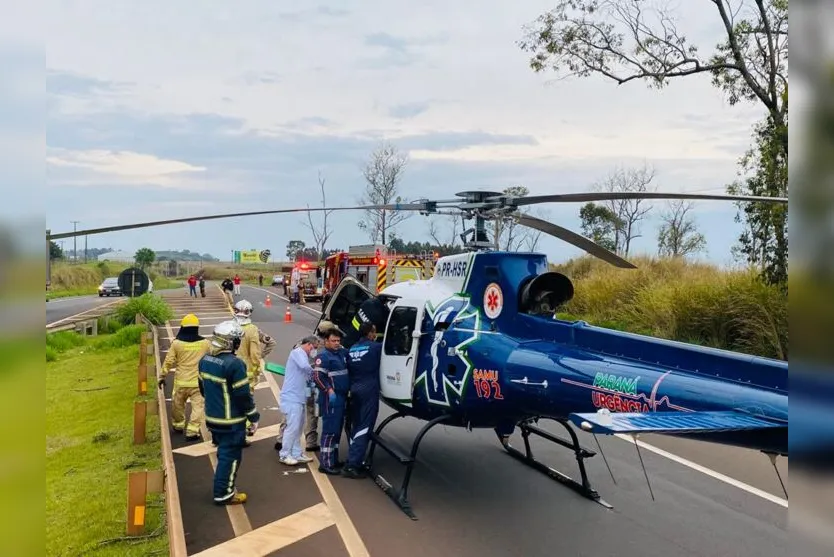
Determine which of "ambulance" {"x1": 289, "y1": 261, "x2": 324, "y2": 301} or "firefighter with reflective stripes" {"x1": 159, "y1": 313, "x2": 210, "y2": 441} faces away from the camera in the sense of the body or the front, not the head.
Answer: the firefighter with reflective stripes

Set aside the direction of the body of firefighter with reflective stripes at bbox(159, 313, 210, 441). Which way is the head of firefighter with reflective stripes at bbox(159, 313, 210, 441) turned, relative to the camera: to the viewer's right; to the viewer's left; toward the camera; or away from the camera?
away from the camera

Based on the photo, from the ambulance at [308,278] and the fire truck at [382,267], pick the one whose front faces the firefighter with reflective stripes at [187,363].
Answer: the ambulance at [308,278]

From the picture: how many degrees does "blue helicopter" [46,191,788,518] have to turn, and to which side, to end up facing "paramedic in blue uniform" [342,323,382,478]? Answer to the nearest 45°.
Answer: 0° — it already faces them

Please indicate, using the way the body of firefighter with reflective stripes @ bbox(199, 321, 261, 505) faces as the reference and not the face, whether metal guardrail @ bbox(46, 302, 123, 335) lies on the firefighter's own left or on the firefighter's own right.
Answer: on the firefighter's own left
